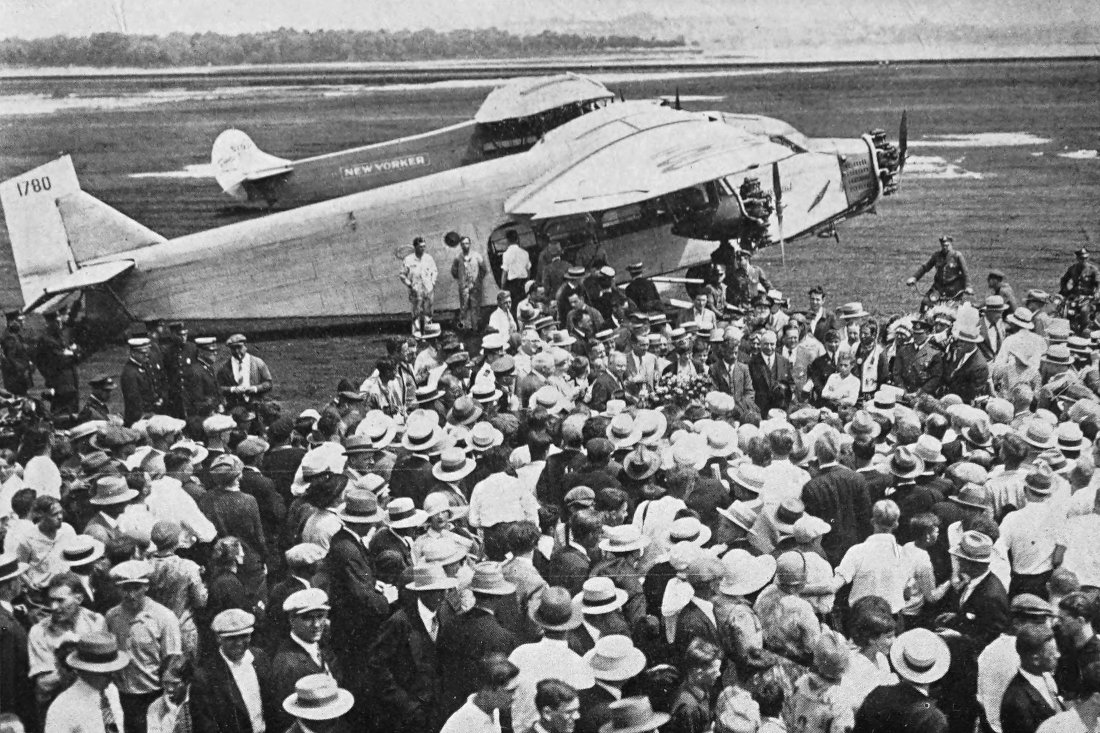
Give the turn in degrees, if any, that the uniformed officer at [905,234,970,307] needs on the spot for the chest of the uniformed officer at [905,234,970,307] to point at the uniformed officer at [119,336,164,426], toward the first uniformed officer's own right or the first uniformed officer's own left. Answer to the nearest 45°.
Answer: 0° — they already face them

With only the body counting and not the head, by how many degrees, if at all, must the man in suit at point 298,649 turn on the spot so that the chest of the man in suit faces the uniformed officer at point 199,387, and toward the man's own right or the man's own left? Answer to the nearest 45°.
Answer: approximately 135° to the man's own left

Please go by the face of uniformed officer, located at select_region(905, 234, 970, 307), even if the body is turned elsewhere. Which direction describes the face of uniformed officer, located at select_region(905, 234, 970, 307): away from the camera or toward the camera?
toward the camera

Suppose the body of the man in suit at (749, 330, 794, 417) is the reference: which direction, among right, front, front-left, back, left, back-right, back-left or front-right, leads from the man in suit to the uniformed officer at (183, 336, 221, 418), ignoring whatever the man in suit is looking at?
right

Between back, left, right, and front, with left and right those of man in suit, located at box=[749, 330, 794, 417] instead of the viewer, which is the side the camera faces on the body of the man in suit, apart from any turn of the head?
front

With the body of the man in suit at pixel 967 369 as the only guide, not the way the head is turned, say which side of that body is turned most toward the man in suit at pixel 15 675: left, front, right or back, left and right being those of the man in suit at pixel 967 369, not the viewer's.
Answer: front

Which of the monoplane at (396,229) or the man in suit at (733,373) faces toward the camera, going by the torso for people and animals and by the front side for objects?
the man in suit

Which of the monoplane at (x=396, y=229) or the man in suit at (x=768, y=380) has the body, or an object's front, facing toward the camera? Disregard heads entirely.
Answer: the man in suit

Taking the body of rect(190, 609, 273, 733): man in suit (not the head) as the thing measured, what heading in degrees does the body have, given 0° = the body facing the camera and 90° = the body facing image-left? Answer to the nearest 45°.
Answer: approximately 315°

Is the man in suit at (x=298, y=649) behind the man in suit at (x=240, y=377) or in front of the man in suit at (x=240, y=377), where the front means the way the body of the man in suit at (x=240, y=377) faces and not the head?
in front

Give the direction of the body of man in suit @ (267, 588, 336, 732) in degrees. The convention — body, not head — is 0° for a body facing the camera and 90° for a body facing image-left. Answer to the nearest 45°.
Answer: approximately 315°

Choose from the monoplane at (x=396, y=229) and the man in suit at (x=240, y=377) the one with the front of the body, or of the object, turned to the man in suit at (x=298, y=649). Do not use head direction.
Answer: the man in suit at (x=240, y=377)

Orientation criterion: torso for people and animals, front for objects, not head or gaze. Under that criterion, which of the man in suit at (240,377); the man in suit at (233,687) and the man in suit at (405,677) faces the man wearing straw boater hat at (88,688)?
the man in suit at (240,377)

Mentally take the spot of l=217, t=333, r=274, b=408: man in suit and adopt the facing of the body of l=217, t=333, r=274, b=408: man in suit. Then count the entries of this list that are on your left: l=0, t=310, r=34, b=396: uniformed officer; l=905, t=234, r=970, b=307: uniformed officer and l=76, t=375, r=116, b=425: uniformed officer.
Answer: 1

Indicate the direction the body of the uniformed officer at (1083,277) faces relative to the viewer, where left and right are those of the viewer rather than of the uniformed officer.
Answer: facing the viewer

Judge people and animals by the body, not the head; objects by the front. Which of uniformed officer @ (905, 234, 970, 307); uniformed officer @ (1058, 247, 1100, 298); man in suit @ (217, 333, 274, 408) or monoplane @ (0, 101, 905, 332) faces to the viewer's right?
the monoplane
